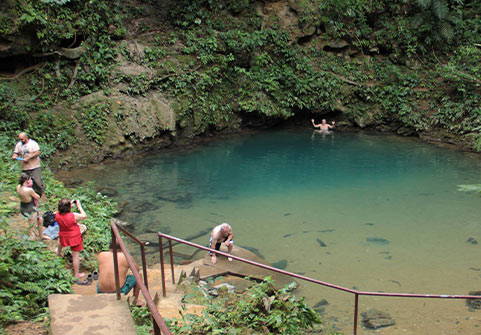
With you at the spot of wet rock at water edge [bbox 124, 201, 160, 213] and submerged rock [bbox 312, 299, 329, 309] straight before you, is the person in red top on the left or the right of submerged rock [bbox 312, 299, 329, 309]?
right

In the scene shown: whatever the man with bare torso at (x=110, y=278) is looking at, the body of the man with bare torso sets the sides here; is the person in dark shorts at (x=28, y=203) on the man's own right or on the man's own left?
on the man's own left

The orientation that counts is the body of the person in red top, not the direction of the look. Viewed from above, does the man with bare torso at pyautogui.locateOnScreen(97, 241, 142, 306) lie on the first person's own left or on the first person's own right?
on the first person's own right

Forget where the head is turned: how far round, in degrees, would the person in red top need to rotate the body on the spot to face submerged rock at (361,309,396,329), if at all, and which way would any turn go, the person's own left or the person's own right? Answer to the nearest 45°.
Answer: approximately 45° to the person's own right

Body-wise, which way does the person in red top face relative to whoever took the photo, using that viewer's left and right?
facing away from the viewer and to the right of the viewer

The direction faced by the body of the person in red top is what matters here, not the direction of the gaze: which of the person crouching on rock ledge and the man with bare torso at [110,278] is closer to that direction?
the person crouching on rock ledge

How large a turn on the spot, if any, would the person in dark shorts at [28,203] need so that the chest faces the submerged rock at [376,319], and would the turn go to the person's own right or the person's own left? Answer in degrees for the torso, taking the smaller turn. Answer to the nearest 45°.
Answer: approximately 90° to the person's own right

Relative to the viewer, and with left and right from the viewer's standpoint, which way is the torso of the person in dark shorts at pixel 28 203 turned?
facing away from the viewer and to the right of the viewer

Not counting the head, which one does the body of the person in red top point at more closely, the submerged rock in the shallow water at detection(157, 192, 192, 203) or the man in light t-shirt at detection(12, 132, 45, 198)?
the submerged rock in the shallow water

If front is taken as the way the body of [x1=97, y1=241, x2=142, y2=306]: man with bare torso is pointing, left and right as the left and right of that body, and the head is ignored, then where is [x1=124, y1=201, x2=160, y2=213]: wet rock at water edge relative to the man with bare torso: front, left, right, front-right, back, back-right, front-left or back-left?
front-left

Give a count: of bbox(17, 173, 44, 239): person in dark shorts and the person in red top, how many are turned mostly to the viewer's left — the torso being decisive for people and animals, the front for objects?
0
